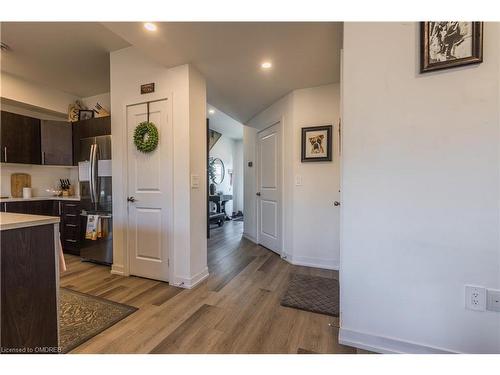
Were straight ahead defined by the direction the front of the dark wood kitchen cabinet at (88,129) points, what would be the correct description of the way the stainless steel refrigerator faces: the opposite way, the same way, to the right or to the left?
the same way

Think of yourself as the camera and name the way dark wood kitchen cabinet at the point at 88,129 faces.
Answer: facing the viewer and to the left of the viewer

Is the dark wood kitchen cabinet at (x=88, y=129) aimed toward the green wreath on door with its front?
no

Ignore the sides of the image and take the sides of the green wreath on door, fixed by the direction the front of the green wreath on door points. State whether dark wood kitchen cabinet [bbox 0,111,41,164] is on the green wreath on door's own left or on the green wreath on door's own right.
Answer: on the green wreath on door's own right

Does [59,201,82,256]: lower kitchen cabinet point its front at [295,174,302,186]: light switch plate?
no

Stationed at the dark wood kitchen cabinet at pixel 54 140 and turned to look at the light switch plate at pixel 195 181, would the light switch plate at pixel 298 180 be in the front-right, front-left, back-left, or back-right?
front-left

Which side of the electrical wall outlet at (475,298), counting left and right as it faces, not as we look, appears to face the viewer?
front

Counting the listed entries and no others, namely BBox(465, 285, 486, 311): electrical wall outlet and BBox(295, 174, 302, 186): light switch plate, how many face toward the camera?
2

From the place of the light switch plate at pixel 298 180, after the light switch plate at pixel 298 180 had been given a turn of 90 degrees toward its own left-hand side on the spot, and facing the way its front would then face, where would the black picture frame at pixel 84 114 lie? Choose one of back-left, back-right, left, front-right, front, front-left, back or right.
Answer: back

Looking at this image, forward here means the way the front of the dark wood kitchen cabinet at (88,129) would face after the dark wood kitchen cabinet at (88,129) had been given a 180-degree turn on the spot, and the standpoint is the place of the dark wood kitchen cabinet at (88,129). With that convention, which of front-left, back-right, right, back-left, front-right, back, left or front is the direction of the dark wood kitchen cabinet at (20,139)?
left

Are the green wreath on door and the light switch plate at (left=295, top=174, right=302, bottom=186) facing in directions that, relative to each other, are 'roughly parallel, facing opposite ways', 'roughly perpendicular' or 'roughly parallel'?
roughly parallel

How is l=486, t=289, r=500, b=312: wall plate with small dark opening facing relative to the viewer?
toward the camera

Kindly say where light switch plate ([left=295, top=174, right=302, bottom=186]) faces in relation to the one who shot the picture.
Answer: facing the viewer

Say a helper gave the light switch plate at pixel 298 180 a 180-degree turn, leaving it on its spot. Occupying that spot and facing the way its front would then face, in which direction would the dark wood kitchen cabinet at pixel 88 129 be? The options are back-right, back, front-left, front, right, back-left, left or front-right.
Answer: left
